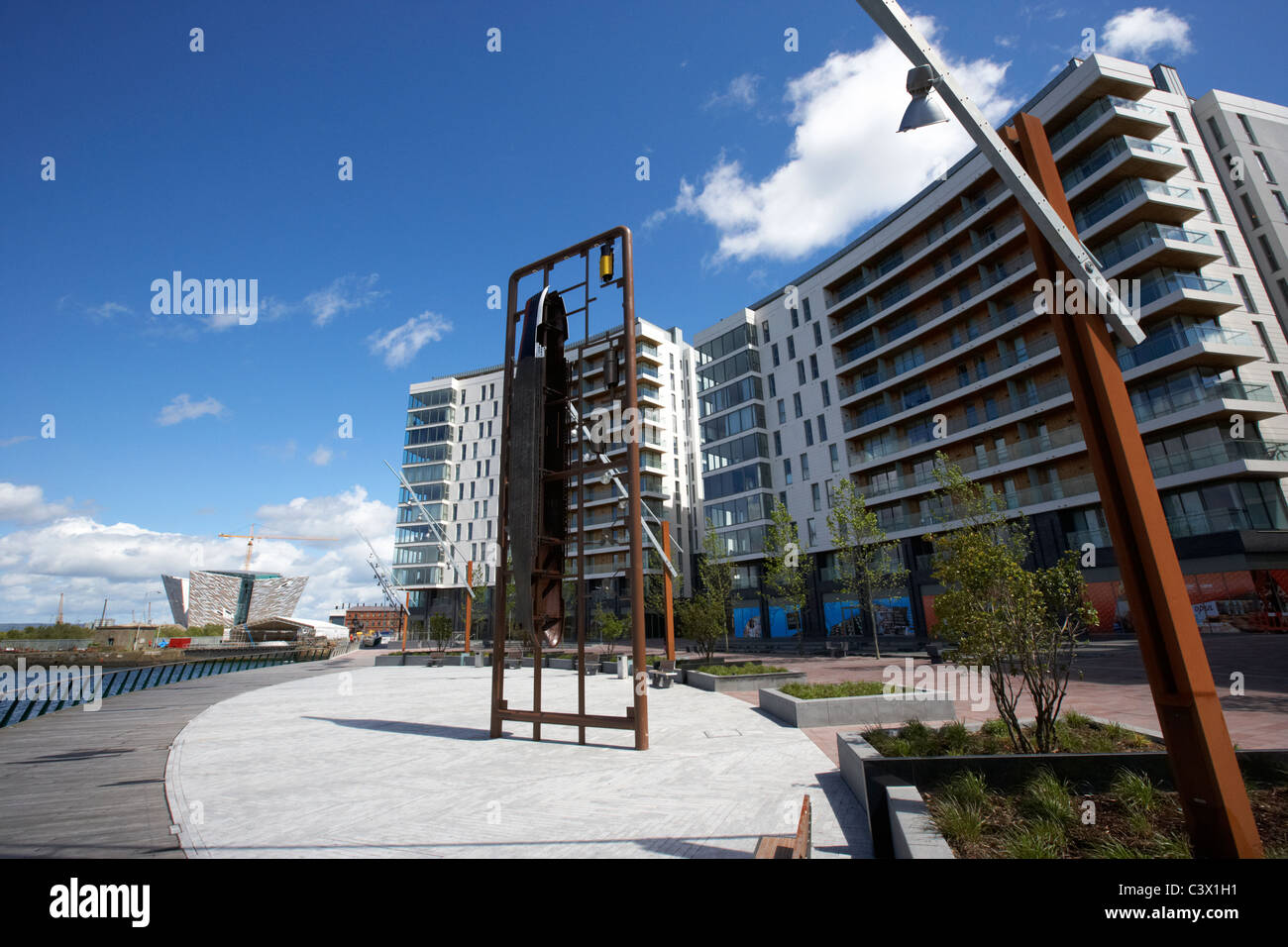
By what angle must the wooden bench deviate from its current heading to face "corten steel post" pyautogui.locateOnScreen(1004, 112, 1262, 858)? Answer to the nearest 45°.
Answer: approximately 180°

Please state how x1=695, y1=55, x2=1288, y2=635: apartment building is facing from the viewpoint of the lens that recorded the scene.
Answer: facing the viewer and to the left of the viewer

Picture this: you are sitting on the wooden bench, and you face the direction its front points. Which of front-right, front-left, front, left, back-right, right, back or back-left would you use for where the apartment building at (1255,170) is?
back-right

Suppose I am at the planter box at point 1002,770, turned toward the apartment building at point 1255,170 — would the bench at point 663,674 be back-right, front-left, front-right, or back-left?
front-left

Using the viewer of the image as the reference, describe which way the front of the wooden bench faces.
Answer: facing to the left of the viewer

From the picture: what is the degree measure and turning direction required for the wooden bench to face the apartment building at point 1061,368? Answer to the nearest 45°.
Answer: approximately 135° to its right

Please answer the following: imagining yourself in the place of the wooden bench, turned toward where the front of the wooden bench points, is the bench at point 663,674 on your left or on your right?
on your right

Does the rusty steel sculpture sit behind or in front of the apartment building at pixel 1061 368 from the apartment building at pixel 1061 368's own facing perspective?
in front

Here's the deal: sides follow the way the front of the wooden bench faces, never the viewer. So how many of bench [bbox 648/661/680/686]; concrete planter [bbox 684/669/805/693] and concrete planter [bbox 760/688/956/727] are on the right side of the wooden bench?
3

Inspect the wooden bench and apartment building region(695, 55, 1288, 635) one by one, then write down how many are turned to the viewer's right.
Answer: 0

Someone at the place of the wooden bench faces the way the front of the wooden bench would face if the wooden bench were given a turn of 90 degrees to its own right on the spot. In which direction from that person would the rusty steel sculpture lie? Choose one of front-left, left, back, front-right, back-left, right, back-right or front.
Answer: front-left

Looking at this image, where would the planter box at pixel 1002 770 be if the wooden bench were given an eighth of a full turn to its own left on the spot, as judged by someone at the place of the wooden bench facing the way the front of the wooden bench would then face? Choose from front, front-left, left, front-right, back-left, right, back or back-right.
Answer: back

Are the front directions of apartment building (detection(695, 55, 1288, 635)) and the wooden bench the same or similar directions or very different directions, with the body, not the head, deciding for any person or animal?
same or similar directions

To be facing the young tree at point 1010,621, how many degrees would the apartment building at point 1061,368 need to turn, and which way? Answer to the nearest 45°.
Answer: approximately 45° to its left

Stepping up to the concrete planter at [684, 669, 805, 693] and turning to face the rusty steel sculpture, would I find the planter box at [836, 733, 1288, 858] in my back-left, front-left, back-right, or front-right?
front-left
